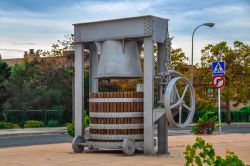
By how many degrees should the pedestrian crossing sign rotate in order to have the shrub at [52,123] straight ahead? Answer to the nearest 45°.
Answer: approximately 135° to its right

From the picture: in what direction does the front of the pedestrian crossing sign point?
toward the camera

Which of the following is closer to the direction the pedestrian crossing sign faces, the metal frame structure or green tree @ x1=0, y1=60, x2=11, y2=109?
the metal frame structure

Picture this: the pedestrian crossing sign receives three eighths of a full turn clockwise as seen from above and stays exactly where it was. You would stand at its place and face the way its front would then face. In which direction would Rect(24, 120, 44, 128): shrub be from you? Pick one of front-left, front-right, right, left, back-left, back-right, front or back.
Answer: front

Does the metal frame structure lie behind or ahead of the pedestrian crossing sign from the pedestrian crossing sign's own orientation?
ahead

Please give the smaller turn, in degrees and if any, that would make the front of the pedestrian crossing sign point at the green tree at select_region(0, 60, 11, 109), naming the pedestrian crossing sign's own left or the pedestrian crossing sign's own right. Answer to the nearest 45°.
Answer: approximately 135° to the pedestrian crossing sign's own right

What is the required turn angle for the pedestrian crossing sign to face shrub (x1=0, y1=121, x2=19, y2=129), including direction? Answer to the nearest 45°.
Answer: approximately 135° to its right
